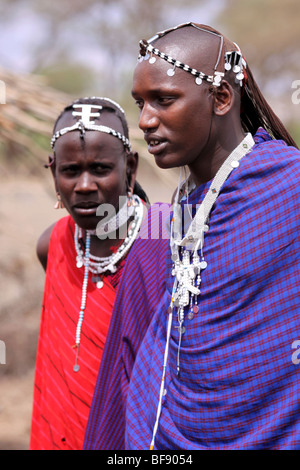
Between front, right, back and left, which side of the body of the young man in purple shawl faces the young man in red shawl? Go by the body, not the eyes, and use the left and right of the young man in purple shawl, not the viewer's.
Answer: right

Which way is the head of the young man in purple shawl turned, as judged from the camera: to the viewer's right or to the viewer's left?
to the viewer's left

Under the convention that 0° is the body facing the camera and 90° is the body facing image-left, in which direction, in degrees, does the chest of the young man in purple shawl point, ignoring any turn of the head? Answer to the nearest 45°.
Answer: approximately 45°
